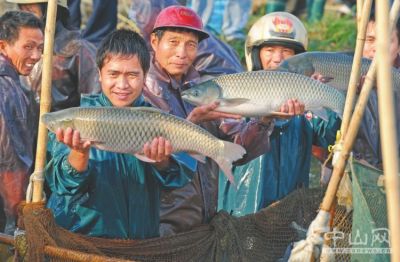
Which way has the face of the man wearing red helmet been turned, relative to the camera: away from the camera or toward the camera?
toward the camera

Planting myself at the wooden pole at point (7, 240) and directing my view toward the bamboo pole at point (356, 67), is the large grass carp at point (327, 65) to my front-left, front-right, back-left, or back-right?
front-left

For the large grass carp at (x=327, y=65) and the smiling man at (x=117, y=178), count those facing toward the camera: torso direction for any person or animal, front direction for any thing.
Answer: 1

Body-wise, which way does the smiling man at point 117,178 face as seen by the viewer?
toward the camera

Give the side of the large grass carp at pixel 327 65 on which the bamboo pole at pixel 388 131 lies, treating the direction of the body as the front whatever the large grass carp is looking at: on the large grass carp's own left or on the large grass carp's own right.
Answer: on the large grass carp's own left

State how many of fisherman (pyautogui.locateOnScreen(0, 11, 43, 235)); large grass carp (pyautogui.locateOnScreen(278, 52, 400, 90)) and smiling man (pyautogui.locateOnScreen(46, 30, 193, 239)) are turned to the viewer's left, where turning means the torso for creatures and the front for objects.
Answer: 1

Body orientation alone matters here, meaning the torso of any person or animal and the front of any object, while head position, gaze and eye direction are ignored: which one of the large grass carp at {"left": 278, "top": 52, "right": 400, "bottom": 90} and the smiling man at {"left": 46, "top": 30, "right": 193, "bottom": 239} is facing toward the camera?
the smiling man

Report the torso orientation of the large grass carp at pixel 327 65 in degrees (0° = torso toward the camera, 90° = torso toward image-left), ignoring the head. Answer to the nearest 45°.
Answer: approximately 90°
